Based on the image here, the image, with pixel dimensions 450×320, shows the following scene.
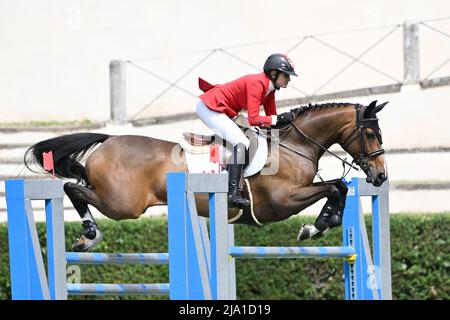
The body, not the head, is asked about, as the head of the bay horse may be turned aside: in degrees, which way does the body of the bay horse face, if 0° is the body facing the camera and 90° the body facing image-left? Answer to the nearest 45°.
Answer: approximately 270°

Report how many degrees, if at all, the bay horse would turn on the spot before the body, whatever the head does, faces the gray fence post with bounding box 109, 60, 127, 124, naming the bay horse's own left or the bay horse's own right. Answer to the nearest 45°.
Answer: approximately 90° to the bay horse's own left

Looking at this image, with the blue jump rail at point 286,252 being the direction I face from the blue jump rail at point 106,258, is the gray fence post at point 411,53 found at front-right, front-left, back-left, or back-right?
front-left

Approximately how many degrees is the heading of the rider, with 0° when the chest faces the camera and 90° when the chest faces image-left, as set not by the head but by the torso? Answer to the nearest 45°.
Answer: approximately 270°

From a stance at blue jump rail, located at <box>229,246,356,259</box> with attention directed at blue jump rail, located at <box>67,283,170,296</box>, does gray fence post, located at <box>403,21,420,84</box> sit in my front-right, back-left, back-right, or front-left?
back-right

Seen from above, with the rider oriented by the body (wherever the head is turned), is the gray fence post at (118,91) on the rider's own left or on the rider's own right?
on the rider's own left

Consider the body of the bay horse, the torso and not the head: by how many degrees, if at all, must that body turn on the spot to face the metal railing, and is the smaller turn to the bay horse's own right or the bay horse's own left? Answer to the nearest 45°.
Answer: approximately 90° to the bay horse's own left

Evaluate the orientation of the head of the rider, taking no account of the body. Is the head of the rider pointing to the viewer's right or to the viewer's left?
to the viewer's right
